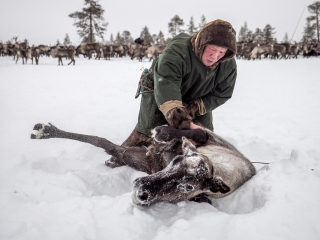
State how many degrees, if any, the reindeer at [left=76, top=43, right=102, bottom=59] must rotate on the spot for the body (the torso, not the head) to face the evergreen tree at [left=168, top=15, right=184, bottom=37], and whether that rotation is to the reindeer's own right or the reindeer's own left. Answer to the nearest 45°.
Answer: approximately 135° to the reindeer's own right

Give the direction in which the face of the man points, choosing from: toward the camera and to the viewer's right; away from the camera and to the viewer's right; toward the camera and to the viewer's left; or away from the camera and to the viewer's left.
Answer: toward the camera and to the viewer's left

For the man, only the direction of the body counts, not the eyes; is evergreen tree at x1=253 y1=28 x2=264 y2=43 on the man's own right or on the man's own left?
on the man's own left

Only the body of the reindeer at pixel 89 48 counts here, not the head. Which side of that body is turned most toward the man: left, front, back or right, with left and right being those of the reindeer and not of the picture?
left

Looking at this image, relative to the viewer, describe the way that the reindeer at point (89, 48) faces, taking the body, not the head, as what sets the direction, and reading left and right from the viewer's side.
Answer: facing to the left of the viewer

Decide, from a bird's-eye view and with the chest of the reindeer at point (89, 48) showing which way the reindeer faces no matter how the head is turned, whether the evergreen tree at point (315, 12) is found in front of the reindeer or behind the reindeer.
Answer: behind

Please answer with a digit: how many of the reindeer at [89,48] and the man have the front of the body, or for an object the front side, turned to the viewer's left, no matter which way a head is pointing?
1

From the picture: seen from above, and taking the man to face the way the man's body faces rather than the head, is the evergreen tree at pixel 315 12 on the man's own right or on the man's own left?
on the man's own left

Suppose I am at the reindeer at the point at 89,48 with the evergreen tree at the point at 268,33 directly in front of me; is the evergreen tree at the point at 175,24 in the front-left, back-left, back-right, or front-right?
front-left

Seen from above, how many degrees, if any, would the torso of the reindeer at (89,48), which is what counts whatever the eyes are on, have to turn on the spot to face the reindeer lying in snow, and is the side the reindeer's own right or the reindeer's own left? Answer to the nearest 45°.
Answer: approximately 90° to the reindeer's own left

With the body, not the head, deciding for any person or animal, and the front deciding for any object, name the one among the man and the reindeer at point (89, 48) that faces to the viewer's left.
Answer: the reindeer
